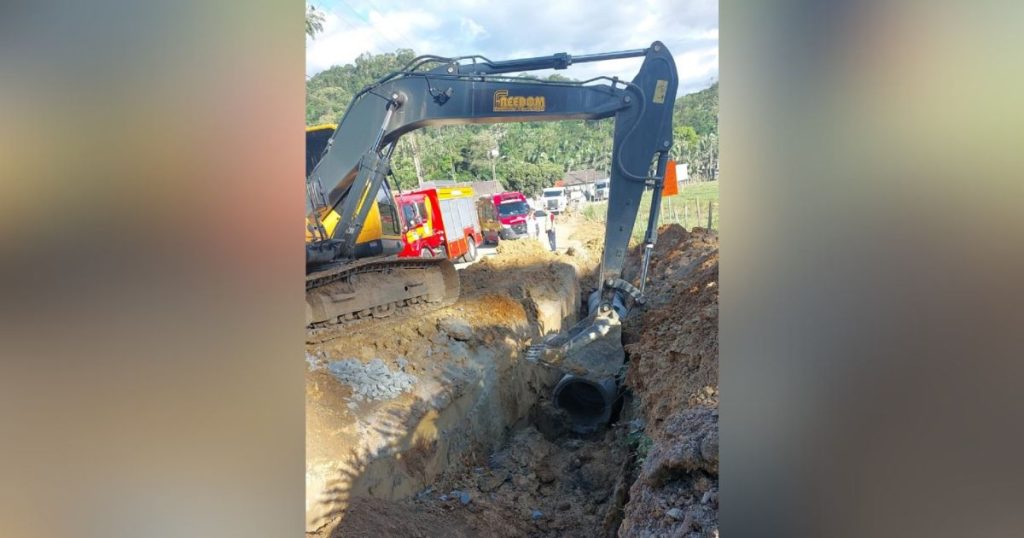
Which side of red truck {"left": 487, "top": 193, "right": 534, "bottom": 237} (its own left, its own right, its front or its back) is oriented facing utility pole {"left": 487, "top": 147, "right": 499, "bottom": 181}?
back

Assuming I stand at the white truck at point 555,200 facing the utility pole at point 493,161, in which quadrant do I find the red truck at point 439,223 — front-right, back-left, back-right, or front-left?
back-left

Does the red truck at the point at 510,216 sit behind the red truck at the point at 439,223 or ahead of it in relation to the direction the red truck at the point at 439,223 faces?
behind

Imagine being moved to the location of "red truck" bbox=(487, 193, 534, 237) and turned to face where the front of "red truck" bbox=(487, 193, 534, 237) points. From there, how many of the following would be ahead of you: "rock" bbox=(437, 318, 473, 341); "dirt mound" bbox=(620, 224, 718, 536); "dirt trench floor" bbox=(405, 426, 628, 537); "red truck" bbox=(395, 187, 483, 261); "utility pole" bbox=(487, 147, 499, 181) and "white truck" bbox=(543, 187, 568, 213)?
4

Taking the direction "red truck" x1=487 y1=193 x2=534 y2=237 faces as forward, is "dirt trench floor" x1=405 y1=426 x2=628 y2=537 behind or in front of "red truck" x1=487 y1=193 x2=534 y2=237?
in front

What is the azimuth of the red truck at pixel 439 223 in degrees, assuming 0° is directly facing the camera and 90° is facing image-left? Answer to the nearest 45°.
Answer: approximately 45°

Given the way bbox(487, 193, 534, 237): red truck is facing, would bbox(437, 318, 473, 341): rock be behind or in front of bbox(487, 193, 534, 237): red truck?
in front

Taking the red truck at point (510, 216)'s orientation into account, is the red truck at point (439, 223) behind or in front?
in front

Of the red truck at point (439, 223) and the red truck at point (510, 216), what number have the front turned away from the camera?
0

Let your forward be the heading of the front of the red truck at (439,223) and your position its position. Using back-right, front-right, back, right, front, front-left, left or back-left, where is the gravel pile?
front-left

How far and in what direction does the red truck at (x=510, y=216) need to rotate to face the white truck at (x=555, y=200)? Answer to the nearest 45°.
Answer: approximately 180°

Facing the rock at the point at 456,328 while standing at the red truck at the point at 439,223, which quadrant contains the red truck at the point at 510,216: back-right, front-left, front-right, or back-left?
back-left

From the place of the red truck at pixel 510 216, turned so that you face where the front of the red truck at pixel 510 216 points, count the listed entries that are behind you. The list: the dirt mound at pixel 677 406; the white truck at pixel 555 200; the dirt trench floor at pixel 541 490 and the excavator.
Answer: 1

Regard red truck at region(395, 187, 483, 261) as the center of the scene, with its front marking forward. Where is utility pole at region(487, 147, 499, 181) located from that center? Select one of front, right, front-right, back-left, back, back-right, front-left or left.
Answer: back-right

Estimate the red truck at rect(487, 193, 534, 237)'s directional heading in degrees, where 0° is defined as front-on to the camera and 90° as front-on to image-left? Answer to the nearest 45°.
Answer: approximately 0°

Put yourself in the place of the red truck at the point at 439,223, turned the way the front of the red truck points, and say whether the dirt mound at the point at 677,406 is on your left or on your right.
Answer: on your left
